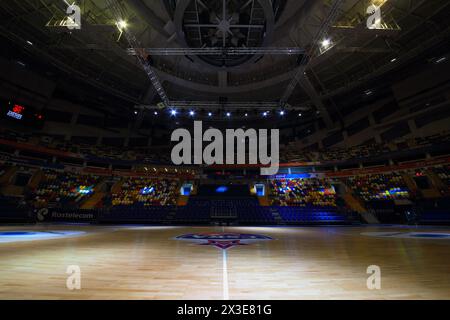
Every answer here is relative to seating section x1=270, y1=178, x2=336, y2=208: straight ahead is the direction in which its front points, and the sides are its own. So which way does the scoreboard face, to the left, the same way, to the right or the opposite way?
to the left

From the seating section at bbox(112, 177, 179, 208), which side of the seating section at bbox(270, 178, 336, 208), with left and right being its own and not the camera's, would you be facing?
right

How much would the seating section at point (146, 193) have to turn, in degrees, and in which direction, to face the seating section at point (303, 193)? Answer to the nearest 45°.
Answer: approximately 90° to its left

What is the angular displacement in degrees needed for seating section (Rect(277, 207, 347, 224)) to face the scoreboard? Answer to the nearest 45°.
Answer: approximately 90° to its right

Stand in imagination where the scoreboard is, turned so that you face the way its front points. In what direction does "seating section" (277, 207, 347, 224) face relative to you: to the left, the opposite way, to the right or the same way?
to the right

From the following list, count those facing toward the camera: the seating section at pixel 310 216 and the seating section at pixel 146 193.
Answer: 2

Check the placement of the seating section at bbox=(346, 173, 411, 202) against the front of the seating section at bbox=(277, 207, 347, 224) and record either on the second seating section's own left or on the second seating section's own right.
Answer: on the second seating section's own left

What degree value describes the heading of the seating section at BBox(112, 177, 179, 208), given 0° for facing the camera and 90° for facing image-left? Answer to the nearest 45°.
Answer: approximately 0°

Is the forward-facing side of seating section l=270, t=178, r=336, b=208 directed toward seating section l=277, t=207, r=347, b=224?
yes

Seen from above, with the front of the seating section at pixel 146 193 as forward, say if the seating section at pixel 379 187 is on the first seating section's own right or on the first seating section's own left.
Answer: on the first seating section's own left
